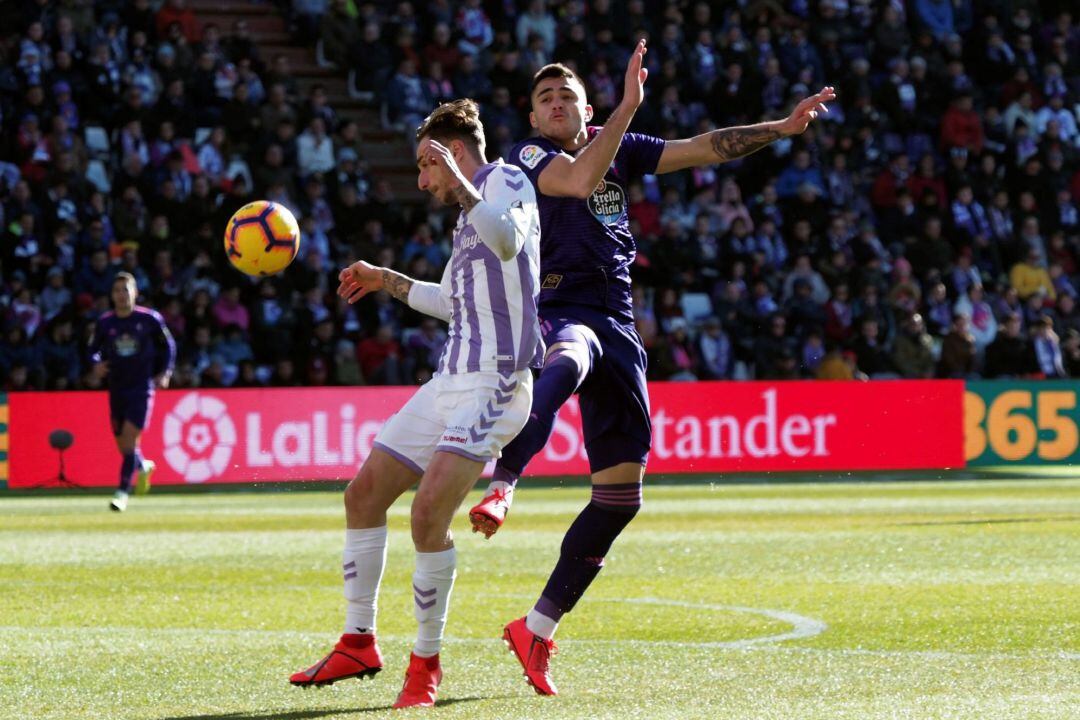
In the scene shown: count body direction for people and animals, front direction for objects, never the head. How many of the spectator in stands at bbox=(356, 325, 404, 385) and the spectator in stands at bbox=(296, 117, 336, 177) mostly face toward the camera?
2

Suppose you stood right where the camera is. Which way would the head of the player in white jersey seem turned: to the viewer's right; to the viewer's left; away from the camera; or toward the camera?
to the viewer's left

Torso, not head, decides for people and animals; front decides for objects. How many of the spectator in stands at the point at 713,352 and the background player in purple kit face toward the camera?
2

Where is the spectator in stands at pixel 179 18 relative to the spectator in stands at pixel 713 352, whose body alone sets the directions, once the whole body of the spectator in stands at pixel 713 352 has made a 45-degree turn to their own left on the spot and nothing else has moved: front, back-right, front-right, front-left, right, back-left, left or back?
back-right

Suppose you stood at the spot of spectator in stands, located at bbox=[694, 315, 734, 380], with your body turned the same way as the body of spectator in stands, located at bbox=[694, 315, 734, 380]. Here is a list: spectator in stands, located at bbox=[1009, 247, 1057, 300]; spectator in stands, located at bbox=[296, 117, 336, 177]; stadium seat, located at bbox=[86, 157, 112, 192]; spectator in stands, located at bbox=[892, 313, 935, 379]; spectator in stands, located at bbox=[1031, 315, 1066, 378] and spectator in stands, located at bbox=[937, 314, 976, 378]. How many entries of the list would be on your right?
2

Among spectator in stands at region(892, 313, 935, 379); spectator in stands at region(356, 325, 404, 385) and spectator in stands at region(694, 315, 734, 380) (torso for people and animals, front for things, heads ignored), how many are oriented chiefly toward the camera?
3
